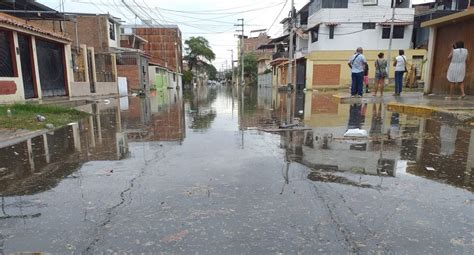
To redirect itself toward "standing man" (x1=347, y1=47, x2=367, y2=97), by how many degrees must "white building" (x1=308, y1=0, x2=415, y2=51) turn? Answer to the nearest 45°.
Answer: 0° — it already faces them

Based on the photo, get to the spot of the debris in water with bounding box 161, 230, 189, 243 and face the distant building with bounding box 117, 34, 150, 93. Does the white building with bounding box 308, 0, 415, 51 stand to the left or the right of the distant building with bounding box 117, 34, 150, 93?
right

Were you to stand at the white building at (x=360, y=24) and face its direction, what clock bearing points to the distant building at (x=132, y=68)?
The distant building is roughly at 2 o'clock from the white building.

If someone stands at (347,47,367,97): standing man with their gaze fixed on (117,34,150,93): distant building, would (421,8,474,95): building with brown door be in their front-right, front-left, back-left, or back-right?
back-right
